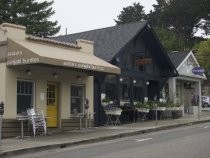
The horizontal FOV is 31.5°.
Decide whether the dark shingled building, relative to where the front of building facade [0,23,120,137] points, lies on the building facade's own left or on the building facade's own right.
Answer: on the building facade's own left

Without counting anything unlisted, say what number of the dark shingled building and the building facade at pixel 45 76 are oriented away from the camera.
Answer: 0

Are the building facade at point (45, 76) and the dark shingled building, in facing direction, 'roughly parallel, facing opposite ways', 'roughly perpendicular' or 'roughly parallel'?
roughly parallel

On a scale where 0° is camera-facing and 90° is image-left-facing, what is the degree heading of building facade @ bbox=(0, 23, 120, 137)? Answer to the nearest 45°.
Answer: approximately 315°

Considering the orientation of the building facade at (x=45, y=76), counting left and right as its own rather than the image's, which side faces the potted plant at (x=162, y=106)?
left

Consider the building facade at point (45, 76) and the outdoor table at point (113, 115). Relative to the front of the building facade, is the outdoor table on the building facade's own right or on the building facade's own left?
on the building facade's own left

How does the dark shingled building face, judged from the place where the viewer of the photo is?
facing the viewer and to the right of the viewer

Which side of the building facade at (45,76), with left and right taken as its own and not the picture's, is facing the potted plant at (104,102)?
left
